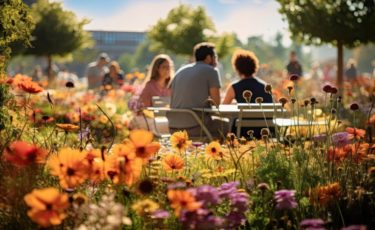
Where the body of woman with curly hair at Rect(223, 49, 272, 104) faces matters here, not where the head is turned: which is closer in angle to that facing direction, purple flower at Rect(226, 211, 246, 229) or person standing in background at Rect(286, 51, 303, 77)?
the person standing in background

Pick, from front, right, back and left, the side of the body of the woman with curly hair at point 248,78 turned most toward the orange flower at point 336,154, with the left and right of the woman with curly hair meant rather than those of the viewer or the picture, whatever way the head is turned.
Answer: back

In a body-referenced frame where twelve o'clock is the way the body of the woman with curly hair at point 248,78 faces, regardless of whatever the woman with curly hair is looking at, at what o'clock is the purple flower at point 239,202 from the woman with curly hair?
The purple flower is roughly at 6 o'clock from the woman with curly hair.

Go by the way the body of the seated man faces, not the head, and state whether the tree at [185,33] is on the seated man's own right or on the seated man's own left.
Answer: on the seated man's own left

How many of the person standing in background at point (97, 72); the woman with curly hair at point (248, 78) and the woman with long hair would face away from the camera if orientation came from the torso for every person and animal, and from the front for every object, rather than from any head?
1

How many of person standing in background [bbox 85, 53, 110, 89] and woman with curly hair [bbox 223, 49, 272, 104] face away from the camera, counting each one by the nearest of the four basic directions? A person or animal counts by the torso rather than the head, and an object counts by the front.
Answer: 1

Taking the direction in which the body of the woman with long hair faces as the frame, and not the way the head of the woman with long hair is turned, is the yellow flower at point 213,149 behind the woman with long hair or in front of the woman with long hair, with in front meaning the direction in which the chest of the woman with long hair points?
in front

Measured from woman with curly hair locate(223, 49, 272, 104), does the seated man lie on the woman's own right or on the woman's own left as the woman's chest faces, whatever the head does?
on the woman's own left

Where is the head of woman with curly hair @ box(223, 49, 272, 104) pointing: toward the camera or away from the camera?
away from the camera

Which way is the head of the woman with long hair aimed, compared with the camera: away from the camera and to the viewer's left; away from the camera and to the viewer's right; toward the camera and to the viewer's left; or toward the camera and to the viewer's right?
toward the camera and to the viewer's right

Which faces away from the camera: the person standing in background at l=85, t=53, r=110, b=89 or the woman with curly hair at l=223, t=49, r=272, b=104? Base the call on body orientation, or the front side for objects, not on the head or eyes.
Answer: the woman with curly hair

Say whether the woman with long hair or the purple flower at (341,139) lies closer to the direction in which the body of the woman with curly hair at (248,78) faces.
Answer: the woman with long hair

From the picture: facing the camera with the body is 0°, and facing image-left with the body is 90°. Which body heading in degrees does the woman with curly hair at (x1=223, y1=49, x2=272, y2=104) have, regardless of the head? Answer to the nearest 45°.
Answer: approximately 180°

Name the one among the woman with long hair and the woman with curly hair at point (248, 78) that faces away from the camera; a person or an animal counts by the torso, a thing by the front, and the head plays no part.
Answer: the woman with curly hair

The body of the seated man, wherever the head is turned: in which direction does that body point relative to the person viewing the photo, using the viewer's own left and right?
facing away from the viewer and to the right of the viewer

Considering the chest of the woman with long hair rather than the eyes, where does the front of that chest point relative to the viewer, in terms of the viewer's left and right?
facing the viewer and to the right of the viewer
